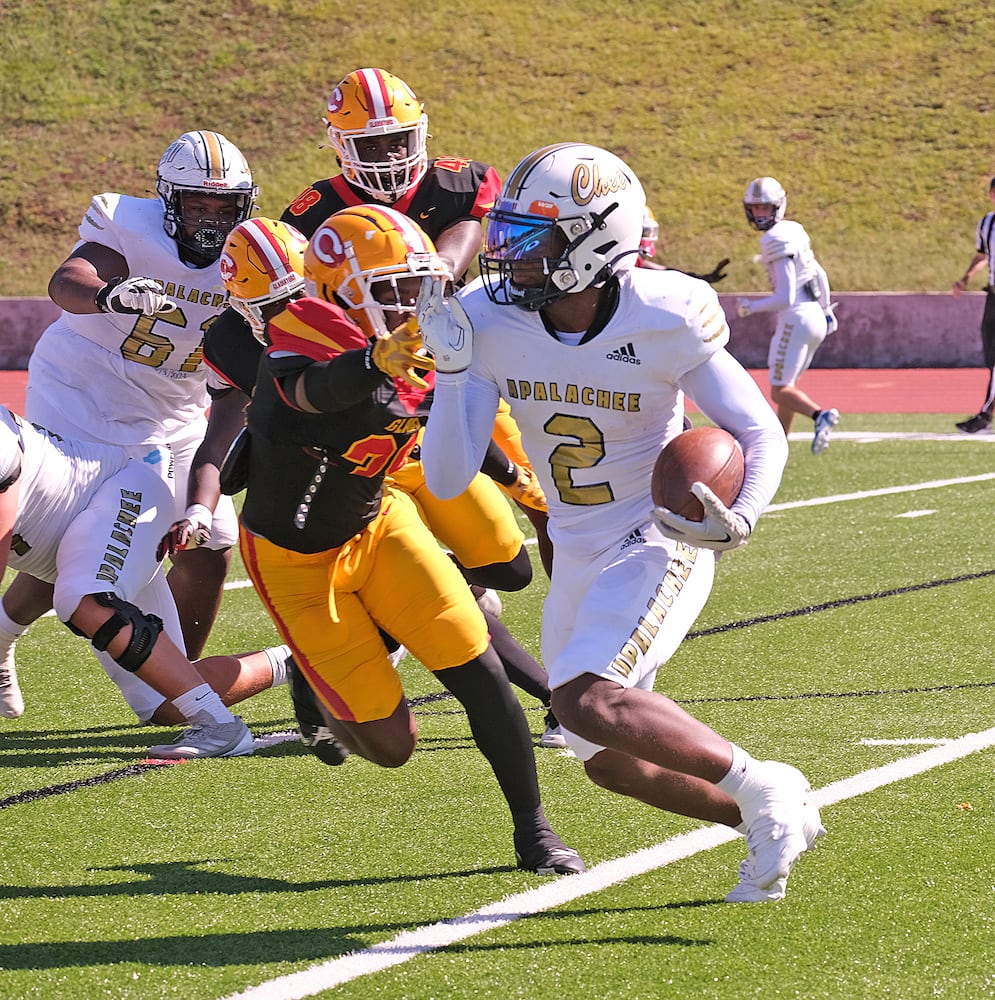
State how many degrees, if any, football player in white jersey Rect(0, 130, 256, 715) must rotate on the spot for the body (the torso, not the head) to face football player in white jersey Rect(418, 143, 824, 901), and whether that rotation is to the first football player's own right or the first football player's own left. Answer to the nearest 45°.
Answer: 0° — they already face them

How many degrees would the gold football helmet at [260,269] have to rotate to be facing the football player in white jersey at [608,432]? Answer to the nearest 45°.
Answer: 0° — it already faces them

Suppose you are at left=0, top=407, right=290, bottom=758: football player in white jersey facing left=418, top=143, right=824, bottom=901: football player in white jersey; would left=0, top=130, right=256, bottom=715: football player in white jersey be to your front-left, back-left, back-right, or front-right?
back-left

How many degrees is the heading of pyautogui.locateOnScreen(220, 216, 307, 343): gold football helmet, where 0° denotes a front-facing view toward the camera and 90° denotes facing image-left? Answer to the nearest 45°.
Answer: approximately 315°

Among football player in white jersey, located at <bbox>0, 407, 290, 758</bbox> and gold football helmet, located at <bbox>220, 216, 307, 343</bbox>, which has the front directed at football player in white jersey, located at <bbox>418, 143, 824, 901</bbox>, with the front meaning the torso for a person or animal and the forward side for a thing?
the gold football helmet

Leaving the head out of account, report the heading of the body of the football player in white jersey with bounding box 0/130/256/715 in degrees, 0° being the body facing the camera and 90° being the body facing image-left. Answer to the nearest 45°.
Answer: approximately 315°

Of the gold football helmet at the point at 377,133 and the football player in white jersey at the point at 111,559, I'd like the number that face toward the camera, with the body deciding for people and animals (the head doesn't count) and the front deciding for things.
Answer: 1

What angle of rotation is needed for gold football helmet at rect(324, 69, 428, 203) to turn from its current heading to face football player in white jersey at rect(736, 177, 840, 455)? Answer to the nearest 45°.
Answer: approximately 135° to its left
